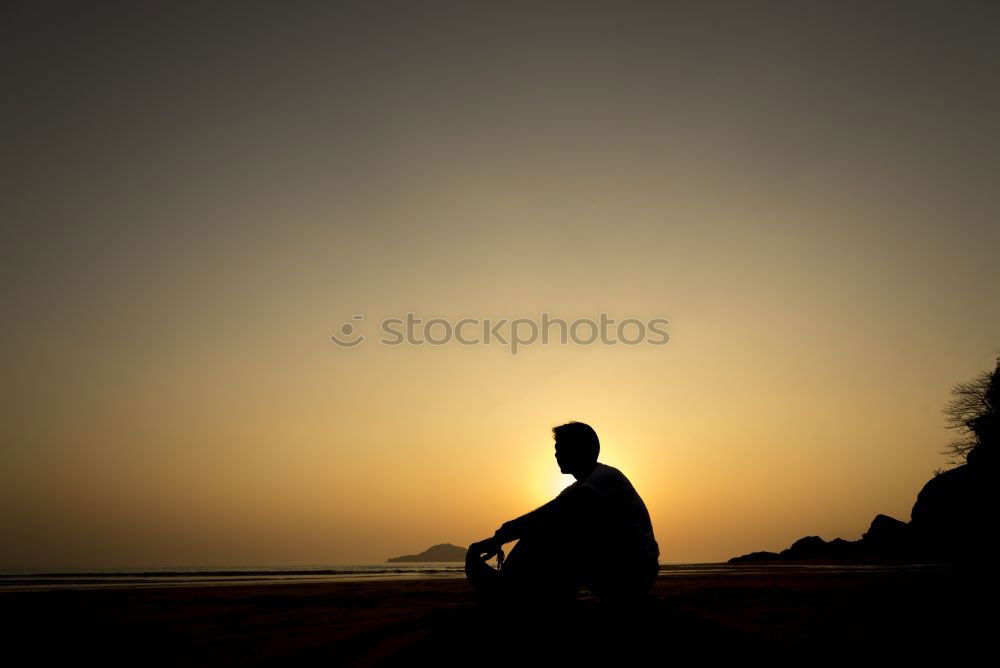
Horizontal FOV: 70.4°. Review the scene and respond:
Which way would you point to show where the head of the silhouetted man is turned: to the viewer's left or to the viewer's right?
to the viewer's left

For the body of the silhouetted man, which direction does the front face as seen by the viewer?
to the viewer's left
